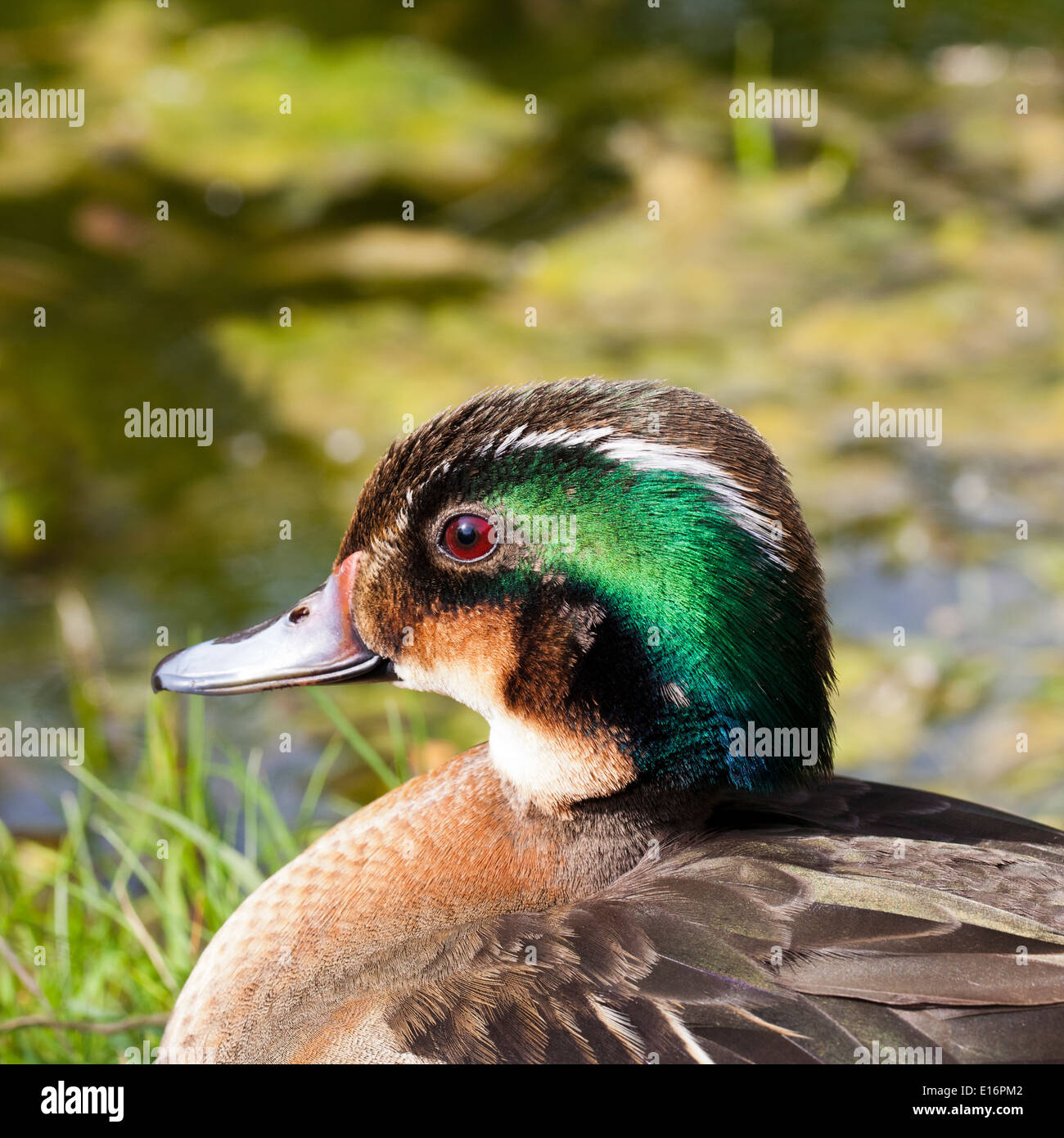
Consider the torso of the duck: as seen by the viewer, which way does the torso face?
to the viewer's left
